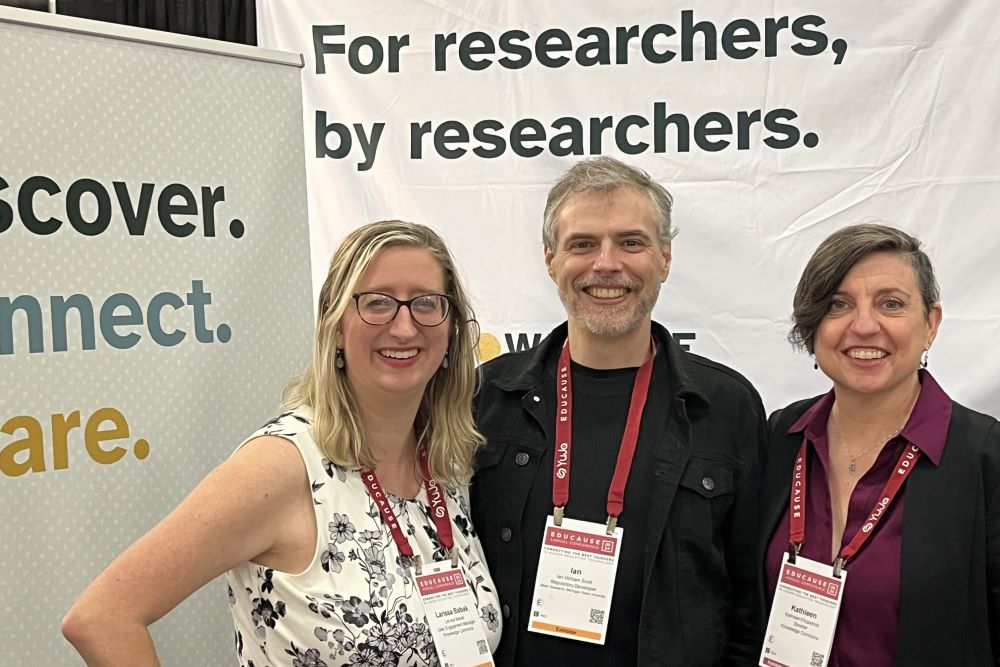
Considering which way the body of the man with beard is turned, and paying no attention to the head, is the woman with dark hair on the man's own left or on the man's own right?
on the man's own left

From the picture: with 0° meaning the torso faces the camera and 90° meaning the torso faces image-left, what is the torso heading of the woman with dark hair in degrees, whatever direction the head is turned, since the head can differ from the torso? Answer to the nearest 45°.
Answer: approximately 45°

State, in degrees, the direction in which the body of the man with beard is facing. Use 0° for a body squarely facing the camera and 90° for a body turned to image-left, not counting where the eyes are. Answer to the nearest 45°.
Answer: approximately 0°

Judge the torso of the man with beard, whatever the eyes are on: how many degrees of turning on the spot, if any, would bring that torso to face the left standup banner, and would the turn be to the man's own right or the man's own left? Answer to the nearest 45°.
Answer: approximately 90° to the man's own right
